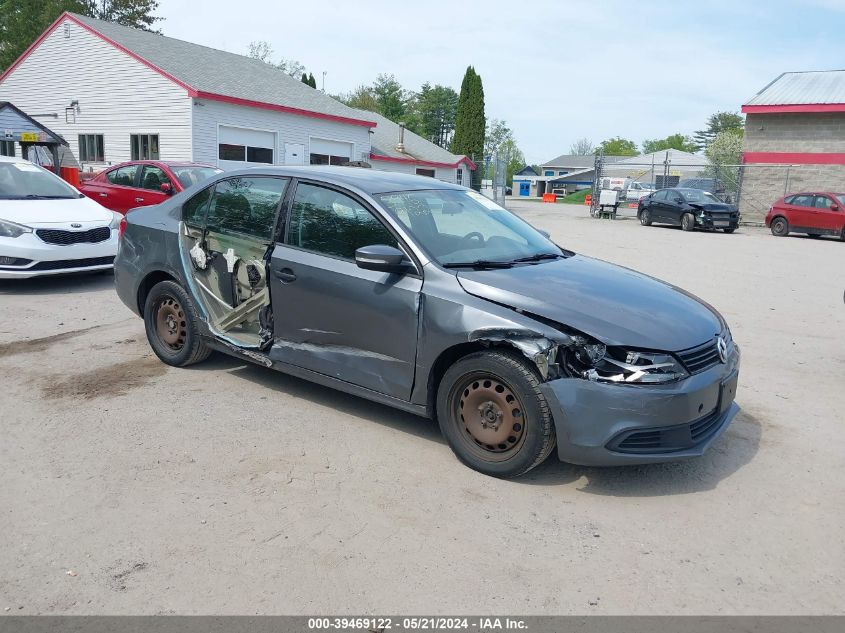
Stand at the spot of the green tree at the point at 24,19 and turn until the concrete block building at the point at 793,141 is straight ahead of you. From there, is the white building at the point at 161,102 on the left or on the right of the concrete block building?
right

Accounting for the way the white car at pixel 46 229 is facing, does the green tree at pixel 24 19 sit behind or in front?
behind

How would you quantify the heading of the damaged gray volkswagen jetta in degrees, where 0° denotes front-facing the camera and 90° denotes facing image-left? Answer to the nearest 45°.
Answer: approximately 315°

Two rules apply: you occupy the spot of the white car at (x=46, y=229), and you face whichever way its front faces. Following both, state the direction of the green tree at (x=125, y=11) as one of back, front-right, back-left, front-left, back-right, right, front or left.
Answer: back-left

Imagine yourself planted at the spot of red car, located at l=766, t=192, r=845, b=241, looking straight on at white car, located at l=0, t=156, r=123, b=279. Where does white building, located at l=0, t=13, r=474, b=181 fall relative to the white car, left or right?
right

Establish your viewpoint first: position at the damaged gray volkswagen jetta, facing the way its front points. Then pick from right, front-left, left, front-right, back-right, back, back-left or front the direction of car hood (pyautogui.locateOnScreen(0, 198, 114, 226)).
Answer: back

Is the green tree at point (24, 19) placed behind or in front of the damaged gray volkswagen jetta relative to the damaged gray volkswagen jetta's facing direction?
behind

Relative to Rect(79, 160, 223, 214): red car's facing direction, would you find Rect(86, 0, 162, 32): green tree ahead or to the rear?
to the rear

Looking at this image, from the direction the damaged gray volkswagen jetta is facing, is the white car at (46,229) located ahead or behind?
behind
